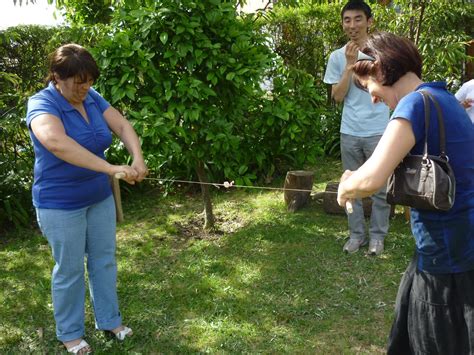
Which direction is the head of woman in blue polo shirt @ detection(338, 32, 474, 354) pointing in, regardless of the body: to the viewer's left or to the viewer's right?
to the viewer's left

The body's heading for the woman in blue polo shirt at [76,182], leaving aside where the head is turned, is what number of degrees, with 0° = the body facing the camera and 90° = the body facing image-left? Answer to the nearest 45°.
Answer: approximately 315°

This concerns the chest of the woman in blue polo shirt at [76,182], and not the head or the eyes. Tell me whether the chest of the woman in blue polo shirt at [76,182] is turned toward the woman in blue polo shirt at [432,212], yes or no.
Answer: yes

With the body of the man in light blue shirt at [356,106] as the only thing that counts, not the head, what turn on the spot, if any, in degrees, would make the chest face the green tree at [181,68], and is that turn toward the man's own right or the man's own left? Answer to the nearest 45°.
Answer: approximately 90° to the man's own right

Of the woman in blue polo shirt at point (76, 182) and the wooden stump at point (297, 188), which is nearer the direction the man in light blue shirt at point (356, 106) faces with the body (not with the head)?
the woman in blue polo shirt

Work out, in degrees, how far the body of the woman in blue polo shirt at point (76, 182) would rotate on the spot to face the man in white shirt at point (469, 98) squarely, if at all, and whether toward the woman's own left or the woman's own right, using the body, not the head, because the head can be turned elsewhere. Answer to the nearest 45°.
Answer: approximately 45° to the woman's own left

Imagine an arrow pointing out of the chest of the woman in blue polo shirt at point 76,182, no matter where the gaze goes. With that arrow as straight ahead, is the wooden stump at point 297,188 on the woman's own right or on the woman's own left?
on the woman's own left

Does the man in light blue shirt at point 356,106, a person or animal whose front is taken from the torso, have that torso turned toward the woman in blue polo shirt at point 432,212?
yes

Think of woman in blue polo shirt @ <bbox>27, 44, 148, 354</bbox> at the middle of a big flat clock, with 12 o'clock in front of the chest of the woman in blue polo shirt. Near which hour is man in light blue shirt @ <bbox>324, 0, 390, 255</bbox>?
The man in light blue shirt is roughly at 10 o'clock from the woman in blue polo shirt.

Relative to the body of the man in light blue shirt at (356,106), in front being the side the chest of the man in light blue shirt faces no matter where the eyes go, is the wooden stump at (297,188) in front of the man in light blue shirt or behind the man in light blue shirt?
behind

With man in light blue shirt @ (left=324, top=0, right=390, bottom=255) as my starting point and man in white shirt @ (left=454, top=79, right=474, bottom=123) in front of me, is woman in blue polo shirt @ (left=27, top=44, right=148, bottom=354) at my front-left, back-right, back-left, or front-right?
back-right

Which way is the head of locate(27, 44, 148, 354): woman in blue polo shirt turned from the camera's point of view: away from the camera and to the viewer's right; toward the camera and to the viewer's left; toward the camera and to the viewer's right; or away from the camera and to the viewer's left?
toward the camera and to the viewer's right

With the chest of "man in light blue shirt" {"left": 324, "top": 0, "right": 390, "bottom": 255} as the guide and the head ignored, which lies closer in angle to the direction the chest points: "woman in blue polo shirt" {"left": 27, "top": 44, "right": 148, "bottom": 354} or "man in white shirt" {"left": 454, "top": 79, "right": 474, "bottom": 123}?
the woman in blue polo shirt
